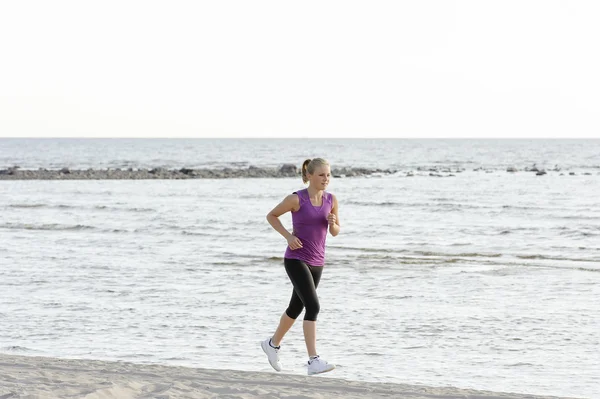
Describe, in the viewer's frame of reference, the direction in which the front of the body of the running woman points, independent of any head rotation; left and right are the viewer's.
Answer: facing the viewer and to the right of the viewer

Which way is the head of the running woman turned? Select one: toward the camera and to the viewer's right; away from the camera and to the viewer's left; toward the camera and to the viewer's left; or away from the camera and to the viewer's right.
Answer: toward the camera and to the viewer's right
